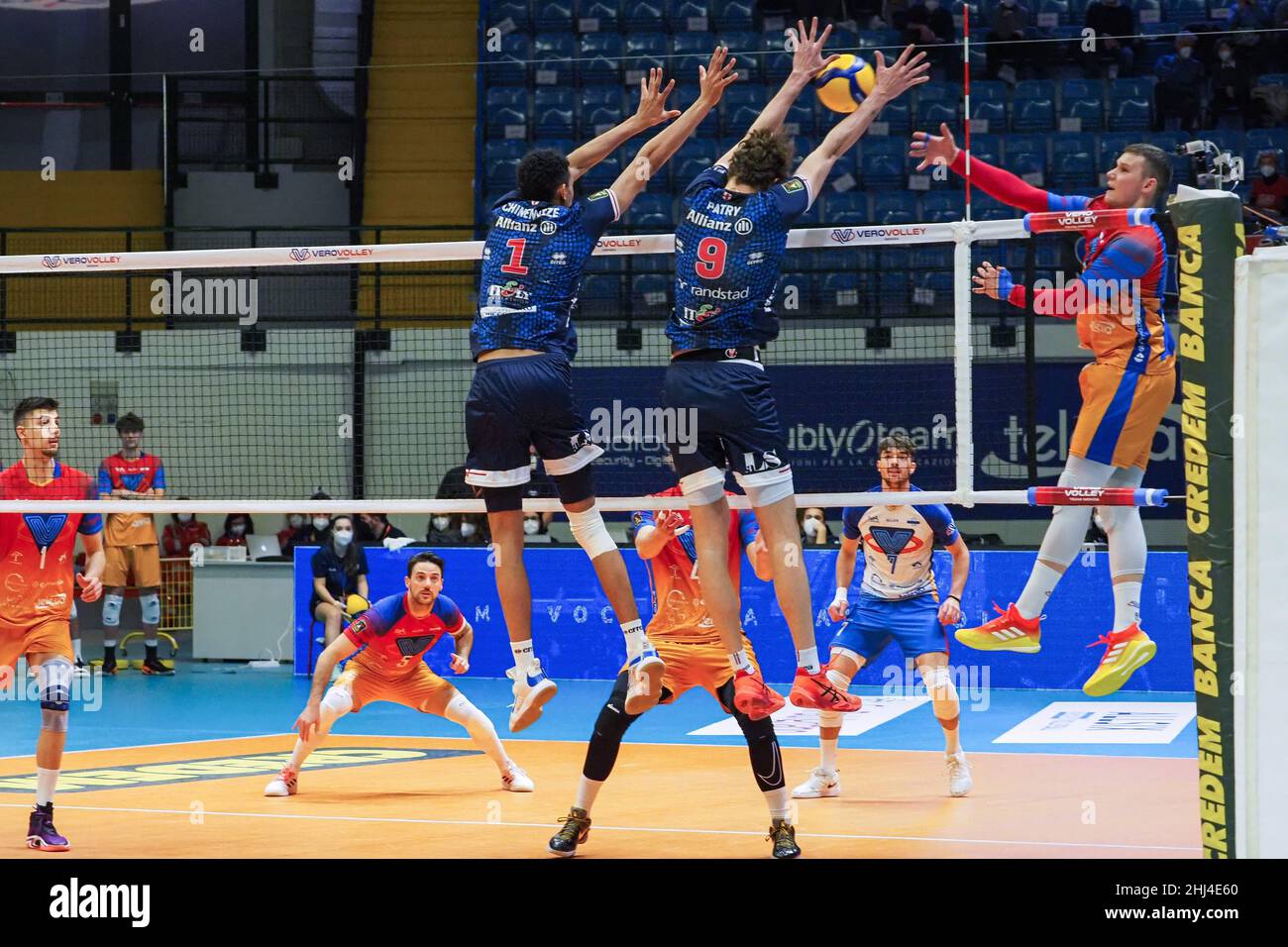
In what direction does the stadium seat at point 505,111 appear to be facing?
toward the camera

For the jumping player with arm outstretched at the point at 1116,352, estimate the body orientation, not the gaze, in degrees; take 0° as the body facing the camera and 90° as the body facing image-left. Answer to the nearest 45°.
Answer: approximately 90°

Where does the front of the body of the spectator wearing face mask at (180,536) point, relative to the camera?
toward the camera

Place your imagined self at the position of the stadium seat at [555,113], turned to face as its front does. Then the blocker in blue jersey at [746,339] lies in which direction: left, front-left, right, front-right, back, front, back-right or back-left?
front

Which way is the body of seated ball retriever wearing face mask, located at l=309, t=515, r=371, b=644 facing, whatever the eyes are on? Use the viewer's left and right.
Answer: facing the viewer

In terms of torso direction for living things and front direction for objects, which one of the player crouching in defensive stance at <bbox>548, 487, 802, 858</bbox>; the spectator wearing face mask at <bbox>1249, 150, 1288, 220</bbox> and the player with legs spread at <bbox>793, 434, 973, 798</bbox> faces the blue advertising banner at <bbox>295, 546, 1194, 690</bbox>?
the spectator wearing face mask

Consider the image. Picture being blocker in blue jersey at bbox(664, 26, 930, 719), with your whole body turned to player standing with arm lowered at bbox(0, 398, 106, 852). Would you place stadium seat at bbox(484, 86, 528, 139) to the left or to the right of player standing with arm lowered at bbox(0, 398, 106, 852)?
right

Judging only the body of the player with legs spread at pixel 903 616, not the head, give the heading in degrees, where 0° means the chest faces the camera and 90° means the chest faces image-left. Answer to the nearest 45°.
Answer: approximately 0°
